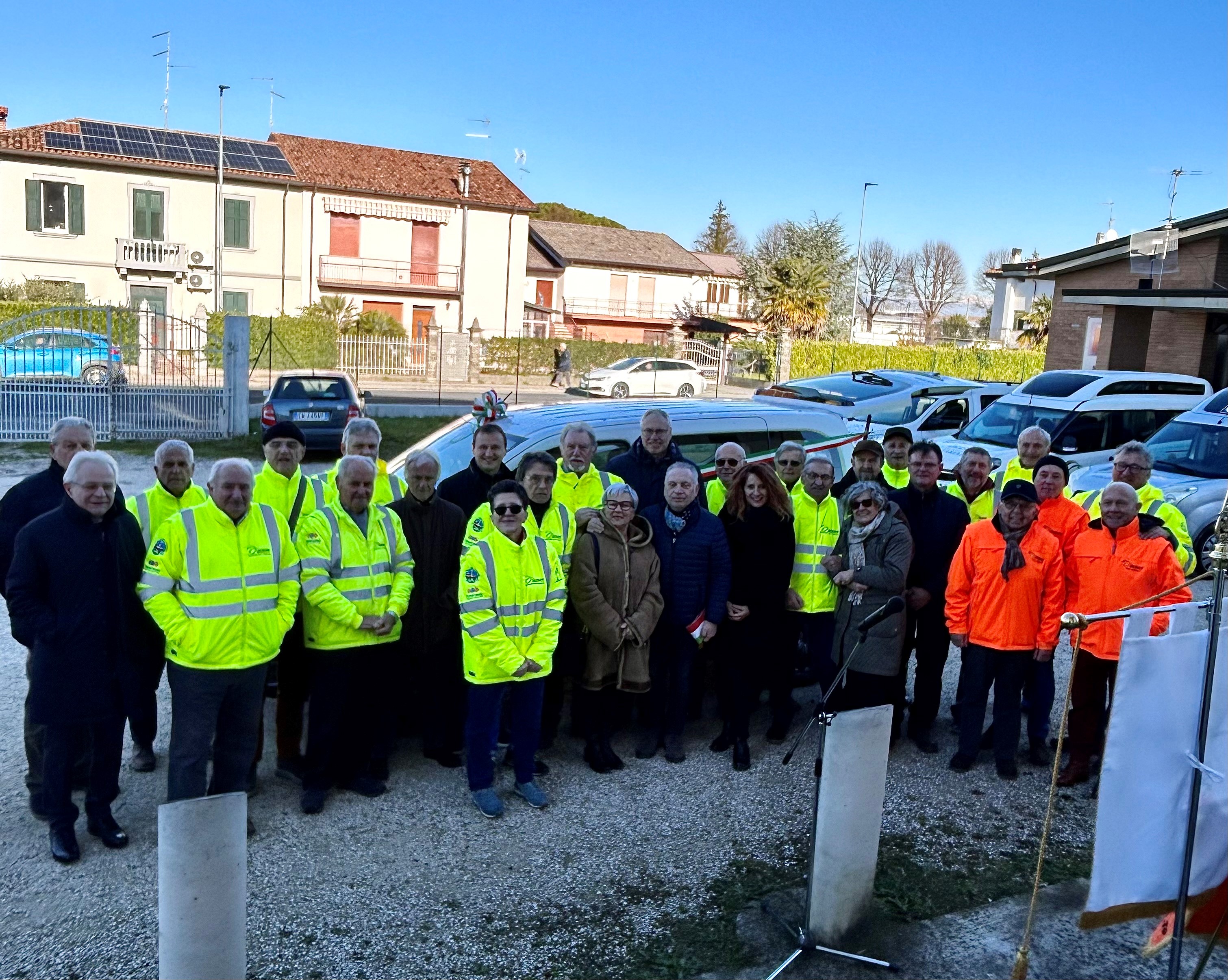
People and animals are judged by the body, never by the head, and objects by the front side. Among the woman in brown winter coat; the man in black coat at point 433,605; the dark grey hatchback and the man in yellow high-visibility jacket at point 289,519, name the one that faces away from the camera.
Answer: the dark grey hatchback

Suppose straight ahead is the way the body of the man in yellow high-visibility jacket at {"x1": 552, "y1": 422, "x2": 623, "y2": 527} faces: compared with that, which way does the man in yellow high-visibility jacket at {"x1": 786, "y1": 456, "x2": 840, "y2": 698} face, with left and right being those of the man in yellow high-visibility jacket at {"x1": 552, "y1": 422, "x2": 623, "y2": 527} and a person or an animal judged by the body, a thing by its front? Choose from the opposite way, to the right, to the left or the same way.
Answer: the same way

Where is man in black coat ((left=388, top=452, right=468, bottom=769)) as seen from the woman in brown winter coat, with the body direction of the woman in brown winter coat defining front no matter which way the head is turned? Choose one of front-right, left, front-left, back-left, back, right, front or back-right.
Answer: right

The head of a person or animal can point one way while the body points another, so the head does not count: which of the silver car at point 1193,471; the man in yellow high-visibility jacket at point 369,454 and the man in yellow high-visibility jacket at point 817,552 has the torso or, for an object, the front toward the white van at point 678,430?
the silver car

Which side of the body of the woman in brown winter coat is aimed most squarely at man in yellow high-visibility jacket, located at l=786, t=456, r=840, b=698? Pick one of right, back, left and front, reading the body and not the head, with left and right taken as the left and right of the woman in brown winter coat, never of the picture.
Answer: left

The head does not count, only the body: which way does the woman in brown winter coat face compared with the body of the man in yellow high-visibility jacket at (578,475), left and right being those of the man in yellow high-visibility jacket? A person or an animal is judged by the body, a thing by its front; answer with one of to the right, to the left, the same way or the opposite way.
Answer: the same way

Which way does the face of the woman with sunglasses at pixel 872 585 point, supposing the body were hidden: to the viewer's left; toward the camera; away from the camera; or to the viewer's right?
toward the camera

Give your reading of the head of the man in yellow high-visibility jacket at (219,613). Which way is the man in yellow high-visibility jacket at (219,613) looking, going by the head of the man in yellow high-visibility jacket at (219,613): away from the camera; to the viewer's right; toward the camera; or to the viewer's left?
toward the camera

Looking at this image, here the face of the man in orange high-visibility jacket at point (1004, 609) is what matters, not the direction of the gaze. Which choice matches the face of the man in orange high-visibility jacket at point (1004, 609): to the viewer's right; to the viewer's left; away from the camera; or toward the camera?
toward the camera

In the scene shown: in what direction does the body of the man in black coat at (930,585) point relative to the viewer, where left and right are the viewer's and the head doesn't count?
facing the viewer

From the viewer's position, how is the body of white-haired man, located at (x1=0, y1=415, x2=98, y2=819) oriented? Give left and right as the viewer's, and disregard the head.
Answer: facing the viewer and to the right of the viewer

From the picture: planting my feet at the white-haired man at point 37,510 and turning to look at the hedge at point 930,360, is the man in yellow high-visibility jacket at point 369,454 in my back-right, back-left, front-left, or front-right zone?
front-right

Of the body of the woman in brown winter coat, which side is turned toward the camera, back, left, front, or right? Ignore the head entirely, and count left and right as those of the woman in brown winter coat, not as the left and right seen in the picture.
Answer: front

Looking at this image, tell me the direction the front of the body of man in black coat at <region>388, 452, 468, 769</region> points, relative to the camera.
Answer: toward the camera

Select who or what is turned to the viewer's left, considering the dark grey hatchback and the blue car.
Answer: the blue car

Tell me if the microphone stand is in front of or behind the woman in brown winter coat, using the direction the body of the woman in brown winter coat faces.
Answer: in front
